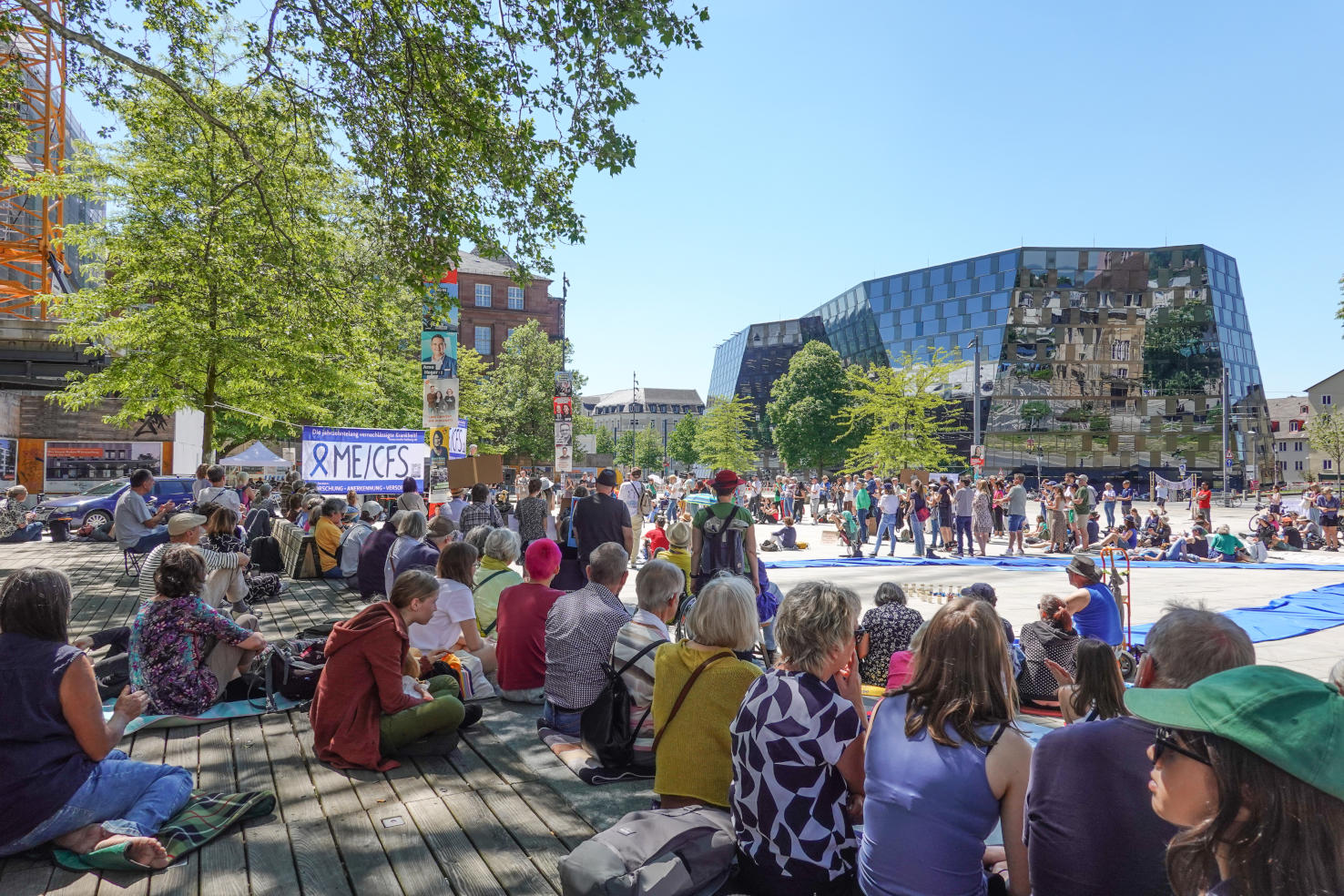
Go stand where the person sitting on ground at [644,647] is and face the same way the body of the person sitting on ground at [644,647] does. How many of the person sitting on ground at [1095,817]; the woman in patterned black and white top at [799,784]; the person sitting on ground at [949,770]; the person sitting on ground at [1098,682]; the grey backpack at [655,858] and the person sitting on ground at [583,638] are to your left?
1

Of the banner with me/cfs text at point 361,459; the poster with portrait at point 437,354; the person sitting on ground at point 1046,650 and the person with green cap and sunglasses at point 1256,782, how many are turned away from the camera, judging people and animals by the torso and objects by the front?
1

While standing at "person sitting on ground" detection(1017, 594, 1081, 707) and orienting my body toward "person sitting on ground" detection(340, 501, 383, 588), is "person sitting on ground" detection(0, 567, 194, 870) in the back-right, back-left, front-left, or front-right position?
front-left

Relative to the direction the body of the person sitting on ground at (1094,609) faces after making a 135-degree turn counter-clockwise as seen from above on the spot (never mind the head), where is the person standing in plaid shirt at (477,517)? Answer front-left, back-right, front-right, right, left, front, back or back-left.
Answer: right

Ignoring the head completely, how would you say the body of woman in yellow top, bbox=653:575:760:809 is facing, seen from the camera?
away from the camera

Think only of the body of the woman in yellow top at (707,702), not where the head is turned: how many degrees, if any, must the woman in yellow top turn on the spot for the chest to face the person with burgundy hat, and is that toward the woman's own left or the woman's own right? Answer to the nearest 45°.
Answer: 0° — they already face them

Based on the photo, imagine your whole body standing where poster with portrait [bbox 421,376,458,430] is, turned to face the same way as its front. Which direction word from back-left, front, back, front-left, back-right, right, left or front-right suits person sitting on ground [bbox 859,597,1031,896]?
front

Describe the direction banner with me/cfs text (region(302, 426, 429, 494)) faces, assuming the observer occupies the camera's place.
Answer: facing the viewer

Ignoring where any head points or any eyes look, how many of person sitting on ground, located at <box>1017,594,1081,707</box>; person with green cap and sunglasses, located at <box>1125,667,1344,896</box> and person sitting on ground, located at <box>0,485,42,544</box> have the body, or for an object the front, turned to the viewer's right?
1

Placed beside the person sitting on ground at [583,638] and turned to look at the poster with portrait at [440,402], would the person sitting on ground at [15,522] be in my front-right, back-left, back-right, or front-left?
front-left

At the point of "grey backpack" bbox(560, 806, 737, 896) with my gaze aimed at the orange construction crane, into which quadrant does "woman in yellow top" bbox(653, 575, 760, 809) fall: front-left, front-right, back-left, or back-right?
front-right

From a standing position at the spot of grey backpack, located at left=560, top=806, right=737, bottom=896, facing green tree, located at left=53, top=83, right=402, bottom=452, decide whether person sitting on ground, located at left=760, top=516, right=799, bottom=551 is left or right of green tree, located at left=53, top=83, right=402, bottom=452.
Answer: right

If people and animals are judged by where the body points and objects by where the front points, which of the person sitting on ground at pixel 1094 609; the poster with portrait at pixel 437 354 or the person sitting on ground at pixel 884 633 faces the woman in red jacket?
the poster with portrait

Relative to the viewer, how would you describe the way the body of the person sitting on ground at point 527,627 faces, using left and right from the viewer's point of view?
facing away from the viewer

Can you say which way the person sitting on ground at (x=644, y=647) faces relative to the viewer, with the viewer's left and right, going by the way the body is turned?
facing away from the viewer and to the right of the viewer

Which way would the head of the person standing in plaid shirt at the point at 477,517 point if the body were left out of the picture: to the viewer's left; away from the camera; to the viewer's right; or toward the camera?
away from the camera

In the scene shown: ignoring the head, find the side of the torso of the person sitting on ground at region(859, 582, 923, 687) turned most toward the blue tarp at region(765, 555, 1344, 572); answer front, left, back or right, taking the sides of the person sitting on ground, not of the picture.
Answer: front

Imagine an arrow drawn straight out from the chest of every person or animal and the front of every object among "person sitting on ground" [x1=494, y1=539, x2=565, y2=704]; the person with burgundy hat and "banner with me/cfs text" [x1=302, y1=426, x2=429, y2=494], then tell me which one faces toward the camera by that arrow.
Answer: the banner with me/cfs text

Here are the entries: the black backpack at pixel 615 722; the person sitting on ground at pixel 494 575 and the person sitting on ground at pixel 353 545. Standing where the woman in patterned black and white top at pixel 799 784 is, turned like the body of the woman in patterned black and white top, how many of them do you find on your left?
3

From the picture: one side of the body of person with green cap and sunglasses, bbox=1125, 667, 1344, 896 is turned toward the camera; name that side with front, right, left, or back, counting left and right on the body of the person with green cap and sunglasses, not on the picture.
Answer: left

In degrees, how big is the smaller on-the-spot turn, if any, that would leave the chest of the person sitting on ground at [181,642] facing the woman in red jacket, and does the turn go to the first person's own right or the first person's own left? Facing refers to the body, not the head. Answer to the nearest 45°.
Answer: approximately 90° to the first person's own right

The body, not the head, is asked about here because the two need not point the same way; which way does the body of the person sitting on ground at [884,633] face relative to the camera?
away from the camera

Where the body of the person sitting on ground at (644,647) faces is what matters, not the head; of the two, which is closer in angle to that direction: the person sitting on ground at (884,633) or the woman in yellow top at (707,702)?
the person sitting on ground

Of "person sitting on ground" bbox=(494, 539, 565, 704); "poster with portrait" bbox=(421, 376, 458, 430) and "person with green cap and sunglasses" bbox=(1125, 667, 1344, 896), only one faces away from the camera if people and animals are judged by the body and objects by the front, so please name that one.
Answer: "person sitting on ground" bbox=(494, 539, 565, 704)
